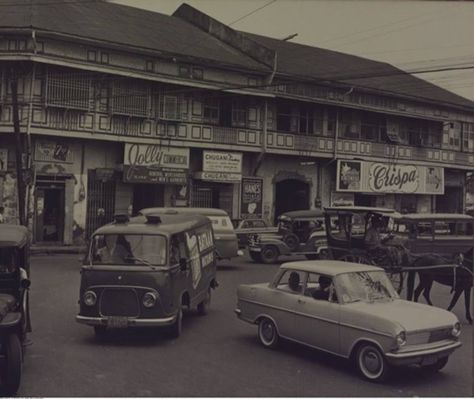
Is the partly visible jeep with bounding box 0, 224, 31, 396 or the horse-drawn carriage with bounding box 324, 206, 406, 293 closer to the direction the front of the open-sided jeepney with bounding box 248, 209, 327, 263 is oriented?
the partly visible jeep

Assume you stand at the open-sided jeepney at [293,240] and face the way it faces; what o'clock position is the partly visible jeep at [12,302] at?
the partly visible jeep at [12,302] is roughly at 11 o'clock from the open-sided jeepney at [293,240].

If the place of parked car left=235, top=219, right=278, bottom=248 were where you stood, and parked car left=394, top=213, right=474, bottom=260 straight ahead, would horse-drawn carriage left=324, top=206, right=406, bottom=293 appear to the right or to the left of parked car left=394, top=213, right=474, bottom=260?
right

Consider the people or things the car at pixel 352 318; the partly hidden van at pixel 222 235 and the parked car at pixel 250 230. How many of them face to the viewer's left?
2

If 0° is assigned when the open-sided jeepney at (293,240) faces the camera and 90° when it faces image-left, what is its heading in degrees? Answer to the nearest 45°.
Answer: approximately 45°

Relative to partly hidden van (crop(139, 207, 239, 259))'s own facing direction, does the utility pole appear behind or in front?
in front

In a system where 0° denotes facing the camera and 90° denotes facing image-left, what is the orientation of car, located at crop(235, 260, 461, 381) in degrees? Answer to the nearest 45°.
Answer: approximately 315°

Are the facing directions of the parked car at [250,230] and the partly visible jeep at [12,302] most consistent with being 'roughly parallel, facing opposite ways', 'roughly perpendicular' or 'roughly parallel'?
roughly perpendicular

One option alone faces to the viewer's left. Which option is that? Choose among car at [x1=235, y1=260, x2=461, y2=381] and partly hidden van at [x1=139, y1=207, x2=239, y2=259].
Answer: partly hidden van at [x1=139, y1=207, x2=239, y2=259]

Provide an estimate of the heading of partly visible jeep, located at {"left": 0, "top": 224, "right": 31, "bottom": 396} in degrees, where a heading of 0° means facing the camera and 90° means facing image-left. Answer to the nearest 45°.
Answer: approximately 0°

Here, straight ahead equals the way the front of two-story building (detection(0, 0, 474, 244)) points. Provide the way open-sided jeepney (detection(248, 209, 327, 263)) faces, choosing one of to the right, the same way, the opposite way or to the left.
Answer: to the right

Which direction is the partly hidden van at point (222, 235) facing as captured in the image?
to the viewer's left
